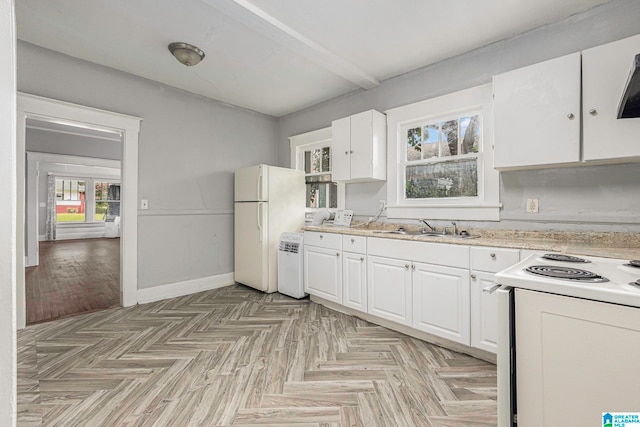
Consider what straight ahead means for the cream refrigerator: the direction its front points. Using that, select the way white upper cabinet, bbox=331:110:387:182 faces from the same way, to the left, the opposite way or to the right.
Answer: the same way

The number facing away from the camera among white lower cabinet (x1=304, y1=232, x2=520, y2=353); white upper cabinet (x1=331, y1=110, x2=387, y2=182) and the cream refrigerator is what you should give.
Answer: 0

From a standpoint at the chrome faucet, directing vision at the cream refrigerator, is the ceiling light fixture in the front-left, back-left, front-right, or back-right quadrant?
front-left

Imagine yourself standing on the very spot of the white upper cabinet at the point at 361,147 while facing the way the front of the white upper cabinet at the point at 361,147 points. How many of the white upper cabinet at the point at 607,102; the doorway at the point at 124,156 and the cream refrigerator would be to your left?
1

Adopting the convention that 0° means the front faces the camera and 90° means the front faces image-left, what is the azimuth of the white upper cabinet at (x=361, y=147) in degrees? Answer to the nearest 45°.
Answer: approximately 45°

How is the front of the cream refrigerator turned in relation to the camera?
facing the viewer and to the left of the viewer

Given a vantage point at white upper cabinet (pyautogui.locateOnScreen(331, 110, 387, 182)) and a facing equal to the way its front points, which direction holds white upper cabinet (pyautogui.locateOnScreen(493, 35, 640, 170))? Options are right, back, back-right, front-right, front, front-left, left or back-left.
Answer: left

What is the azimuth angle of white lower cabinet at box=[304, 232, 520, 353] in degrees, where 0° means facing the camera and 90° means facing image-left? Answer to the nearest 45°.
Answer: approximately 45°

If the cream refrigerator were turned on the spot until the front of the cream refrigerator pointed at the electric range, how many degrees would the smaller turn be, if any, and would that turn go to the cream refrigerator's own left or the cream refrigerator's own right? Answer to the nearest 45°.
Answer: approximately 90° to the cream refrigerator's own left

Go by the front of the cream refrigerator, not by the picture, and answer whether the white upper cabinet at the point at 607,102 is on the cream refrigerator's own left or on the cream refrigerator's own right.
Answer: on the cream refrigerator's own left

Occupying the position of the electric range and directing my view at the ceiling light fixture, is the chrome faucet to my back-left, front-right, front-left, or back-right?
front-right

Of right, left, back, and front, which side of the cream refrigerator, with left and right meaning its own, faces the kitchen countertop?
left

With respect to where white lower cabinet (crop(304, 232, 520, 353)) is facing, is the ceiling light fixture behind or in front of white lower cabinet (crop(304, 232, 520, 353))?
in front

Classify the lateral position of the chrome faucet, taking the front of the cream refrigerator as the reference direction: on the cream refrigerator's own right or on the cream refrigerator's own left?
on the cream refrigerator's own left

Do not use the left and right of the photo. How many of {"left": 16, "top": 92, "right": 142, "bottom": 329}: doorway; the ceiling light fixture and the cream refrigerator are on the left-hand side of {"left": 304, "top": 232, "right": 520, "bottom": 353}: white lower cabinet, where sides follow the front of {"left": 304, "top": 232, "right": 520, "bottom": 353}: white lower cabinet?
0

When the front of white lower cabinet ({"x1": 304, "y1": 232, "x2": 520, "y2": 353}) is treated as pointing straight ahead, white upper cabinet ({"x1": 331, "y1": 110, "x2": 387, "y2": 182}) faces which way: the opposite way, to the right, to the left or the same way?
the same way
